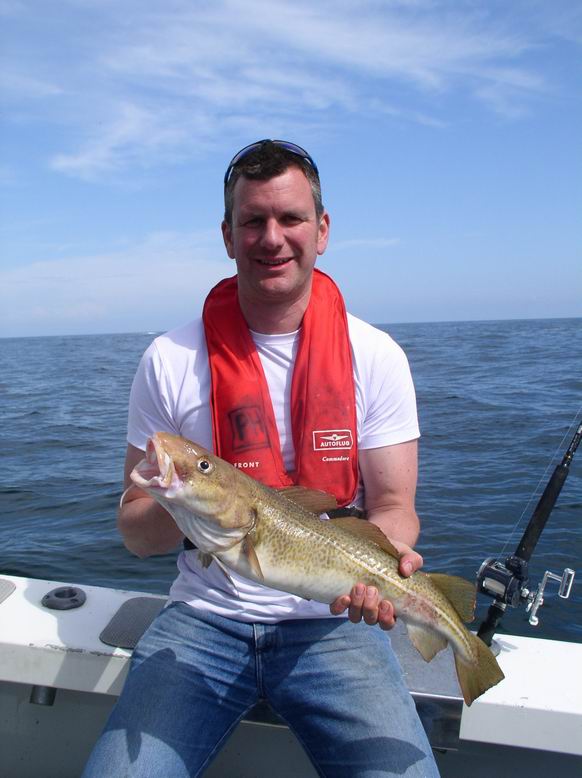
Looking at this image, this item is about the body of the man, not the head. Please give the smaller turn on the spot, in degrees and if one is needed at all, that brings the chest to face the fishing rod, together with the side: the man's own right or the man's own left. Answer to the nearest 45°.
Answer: approximately 135° to the man's own left

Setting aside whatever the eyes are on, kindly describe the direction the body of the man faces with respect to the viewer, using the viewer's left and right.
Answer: facing the viewer

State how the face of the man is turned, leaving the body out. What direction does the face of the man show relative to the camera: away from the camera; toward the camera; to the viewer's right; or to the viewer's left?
toward the camera
